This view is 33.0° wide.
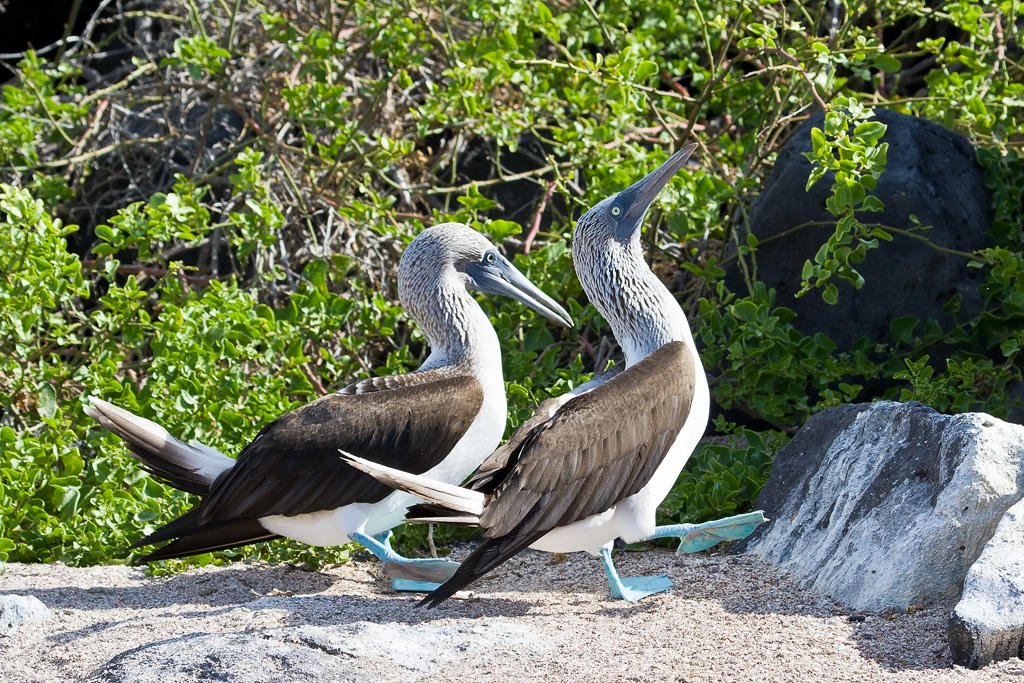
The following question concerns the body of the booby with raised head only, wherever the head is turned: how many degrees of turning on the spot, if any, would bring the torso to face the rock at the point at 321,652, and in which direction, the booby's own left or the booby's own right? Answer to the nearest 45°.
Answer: approximately 135° to the booby's own right

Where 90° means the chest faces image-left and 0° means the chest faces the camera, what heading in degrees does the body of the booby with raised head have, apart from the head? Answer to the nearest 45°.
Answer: approximately 270°

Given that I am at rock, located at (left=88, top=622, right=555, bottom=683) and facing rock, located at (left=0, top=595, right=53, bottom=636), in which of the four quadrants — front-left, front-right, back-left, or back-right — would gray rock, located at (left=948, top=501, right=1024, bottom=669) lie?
back-right

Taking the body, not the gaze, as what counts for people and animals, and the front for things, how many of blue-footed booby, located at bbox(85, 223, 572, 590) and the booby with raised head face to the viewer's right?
2

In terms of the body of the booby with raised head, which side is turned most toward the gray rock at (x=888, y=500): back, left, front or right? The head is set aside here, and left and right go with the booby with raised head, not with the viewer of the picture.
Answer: front

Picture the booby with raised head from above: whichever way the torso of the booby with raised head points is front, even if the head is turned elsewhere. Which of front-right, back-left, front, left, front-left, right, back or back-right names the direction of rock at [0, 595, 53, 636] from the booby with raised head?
back

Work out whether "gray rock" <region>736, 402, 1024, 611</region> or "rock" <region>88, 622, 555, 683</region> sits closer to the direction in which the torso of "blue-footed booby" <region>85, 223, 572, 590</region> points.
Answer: the gray rock

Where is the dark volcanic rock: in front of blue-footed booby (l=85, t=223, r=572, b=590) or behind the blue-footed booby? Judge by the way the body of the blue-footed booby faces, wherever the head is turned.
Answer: in front

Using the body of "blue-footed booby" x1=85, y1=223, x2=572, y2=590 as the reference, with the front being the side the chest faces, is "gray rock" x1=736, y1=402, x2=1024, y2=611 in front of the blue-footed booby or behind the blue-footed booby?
in front

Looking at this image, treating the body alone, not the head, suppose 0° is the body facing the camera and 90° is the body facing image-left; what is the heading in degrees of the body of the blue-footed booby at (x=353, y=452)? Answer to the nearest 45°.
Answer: approximately 270°

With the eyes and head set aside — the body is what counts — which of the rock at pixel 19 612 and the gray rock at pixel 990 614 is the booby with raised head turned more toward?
the gray rock

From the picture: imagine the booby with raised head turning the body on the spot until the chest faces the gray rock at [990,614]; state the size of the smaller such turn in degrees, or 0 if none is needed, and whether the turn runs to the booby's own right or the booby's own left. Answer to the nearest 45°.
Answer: approximately 45° to the booby's own right

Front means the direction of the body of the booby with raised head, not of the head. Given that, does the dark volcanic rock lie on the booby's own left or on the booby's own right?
on the booby's own left

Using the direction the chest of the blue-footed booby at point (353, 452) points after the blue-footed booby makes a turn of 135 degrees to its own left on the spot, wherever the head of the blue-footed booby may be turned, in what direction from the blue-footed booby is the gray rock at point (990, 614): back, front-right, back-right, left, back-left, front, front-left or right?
back

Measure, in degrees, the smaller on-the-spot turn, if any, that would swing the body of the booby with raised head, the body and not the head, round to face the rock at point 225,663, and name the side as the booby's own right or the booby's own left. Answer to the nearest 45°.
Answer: approximately 135° to the booby's own right

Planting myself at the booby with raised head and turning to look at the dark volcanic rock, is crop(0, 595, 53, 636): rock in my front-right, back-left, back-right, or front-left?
back-left

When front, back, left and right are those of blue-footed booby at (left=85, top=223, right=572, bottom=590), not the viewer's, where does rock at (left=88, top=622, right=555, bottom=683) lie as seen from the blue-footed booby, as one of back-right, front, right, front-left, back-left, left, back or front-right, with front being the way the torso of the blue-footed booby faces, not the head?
right
